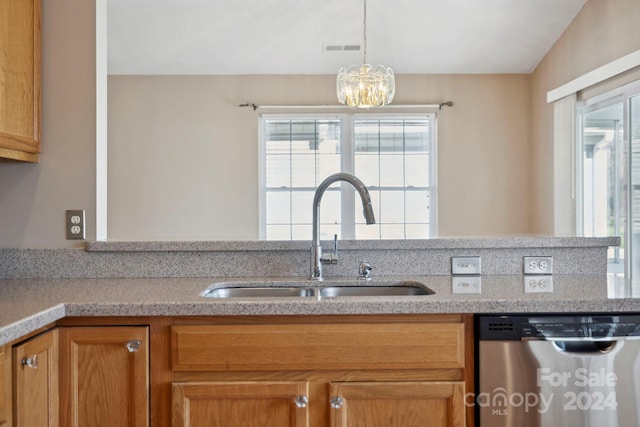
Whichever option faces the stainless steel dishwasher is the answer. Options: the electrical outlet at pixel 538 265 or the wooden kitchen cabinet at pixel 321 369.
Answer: the electrical outlet

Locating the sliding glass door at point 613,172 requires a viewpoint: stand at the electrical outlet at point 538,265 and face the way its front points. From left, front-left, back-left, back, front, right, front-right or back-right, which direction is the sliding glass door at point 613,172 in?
back

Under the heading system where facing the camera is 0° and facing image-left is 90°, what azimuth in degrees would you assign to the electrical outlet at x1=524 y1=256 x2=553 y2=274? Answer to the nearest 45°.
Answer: approximately 0°

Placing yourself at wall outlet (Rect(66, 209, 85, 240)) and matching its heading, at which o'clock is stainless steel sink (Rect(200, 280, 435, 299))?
The stainless steel sink is roughly at 10 o'clock from the wall outlet.
